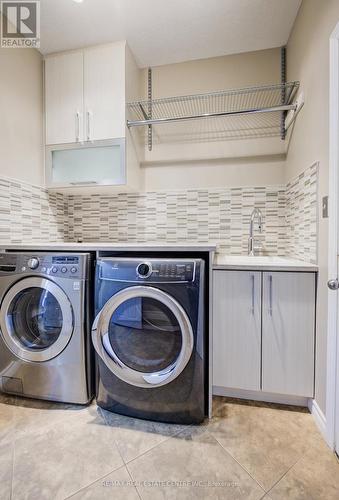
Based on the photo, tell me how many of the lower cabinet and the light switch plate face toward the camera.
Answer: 1

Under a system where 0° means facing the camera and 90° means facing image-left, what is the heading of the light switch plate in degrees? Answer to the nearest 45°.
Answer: approximately 90°

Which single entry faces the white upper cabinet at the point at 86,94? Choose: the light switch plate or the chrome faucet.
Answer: the light switch plate

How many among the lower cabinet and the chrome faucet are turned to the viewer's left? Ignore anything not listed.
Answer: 0

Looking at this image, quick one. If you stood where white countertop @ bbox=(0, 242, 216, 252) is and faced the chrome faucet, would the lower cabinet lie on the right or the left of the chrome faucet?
right

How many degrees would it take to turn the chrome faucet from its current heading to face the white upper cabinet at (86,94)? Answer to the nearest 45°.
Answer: approximately 135° to its right

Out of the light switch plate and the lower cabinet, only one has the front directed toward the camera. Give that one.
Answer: the lower cabinet

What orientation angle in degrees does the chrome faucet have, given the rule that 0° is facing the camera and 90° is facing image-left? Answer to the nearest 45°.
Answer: approximately 315°

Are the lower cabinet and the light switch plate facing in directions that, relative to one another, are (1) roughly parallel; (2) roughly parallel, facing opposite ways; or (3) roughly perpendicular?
roughly perpendicular

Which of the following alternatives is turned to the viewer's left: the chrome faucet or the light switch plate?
the light switch plate

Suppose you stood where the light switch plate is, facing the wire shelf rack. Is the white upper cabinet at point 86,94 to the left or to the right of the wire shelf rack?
left

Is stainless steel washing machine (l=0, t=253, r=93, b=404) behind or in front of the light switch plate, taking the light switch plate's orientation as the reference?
in front

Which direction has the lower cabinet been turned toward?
toward the camera

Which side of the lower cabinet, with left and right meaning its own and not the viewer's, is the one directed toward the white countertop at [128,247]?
right
